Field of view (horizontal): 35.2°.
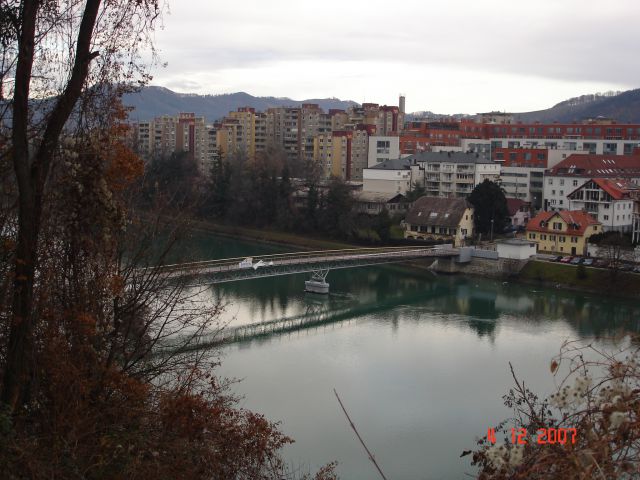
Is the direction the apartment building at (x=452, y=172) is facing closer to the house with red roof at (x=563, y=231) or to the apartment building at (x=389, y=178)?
the house with red roof

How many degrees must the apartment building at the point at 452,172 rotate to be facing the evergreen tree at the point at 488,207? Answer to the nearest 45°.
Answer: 0° — it already faces it

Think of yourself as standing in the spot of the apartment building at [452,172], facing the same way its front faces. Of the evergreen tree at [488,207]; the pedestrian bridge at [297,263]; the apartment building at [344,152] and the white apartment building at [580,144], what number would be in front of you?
2

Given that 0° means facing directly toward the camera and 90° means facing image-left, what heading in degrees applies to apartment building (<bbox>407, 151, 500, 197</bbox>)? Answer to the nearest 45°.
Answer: approximately 0°

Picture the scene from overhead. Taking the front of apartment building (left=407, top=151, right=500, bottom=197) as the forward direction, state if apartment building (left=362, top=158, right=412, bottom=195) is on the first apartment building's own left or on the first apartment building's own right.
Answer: on the first apartment building's own right

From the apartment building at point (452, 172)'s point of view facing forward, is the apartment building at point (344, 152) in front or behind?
behind

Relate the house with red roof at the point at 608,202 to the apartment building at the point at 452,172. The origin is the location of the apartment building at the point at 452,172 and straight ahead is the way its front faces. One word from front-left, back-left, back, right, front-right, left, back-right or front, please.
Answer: front-left

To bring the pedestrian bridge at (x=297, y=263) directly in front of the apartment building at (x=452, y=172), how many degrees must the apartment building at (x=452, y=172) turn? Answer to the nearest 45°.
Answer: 0° — it already faces it

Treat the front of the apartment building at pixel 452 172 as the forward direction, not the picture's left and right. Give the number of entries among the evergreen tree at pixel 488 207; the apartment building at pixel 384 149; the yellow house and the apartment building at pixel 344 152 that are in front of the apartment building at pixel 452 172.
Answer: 2

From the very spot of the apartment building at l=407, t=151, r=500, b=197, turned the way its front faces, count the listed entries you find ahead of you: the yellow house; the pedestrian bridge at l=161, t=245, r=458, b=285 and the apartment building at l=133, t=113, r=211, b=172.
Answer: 2

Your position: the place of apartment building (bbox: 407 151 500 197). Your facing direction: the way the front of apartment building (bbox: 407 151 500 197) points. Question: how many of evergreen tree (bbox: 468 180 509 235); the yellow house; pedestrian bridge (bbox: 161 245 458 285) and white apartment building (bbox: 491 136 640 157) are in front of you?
3

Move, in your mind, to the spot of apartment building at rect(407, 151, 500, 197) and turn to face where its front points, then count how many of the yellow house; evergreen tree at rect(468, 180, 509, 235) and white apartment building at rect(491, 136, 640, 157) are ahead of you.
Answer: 2

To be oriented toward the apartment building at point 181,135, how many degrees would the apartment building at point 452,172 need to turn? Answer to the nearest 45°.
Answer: approximately 135° to its right

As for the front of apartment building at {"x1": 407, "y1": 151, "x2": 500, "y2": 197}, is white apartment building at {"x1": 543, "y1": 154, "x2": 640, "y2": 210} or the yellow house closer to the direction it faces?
the yellow house
